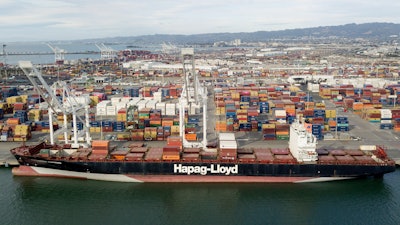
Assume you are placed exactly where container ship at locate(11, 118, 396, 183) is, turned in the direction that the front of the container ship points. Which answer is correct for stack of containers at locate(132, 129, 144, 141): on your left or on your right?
on your right

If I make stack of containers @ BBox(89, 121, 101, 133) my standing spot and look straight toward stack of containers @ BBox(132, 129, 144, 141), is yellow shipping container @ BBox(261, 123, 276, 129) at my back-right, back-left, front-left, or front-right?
front-left

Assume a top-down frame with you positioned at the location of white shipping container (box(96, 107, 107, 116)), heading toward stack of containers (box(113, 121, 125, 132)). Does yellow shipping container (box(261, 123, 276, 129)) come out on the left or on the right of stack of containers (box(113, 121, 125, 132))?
left

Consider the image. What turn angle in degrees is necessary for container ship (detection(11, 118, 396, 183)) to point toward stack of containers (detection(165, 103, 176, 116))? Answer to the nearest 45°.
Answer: approximately 90° to its right

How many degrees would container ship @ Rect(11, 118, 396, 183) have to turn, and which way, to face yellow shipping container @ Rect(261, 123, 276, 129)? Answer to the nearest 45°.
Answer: approximately 135° to its right

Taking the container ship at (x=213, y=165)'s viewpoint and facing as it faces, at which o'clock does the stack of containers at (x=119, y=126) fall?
The stack of containers is roughly at 2 o'clock from the container ship.

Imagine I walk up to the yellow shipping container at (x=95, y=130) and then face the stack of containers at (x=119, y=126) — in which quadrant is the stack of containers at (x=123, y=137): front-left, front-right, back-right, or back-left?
front-right

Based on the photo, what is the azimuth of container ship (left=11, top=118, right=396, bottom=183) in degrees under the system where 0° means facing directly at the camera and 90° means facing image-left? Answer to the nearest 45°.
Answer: approximately 90°

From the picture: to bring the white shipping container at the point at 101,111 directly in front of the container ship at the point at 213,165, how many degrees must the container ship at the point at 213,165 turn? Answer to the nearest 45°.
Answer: approximately 45° to its right

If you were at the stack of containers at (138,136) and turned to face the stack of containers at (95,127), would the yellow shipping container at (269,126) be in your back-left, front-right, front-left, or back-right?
back-right

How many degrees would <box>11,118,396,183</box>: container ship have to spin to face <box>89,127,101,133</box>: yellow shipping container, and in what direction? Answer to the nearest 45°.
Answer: approximately 45° to its right
